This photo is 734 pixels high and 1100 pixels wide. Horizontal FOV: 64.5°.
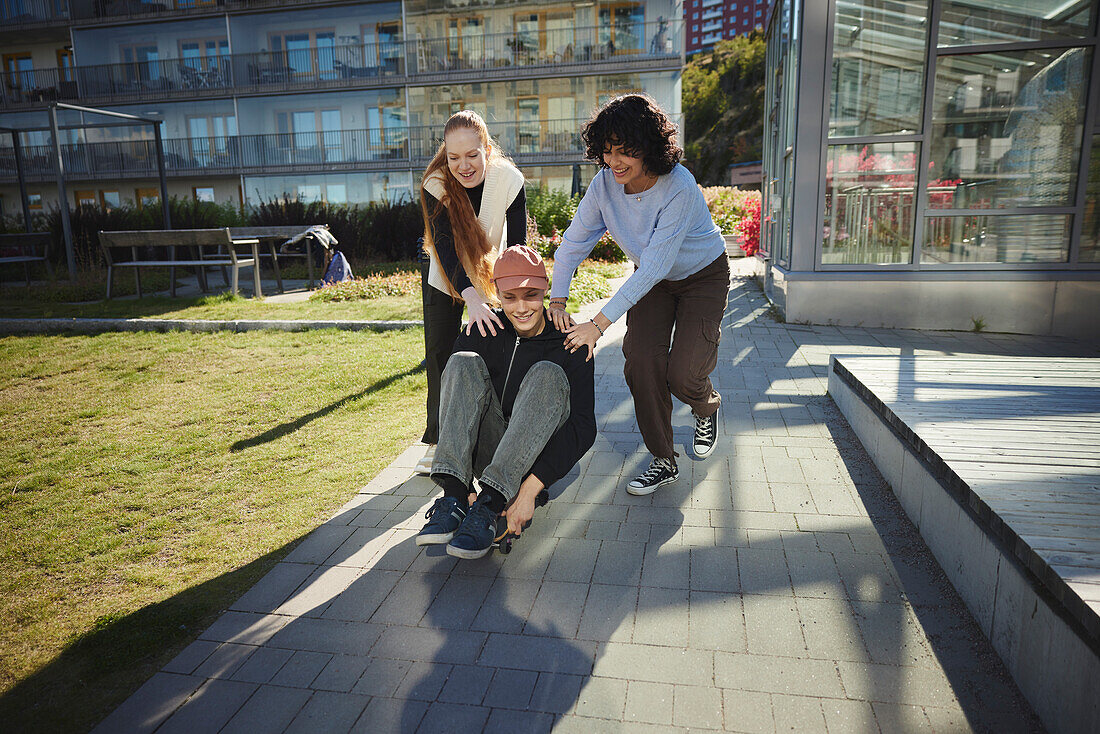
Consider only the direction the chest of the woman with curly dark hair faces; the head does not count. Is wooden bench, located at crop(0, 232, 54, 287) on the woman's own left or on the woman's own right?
on the woman's own right

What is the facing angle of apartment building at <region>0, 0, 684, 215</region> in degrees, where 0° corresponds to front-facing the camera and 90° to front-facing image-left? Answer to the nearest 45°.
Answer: approximately 0°

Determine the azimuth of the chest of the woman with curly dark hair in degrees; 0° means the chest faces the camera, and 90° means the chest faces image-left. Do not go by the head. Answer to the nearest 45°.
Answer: approximately 45°

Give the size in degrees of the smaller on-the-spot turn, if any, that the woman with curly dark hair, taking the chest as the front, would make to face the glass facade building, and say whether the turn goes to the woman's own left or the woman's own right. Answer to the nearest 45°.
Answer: approximately 180°

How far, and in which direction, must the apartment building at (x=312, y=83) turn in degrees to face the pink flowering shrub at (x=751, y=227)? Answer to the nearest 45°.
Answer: approximately 45° to its left

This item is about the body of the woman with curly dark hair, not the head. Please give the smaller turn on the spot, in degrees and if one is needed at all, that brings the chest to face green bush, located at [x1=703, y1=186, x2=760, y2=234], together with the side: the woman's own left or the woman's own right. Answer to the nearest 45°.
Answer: approximately 135° to the woman's own right

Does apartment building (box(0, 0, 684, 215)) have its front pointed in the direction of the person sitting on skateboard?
yes

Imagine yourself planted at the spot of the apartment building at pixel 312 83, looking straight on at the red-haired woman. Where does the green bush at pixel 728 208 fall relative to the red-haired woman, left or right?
left

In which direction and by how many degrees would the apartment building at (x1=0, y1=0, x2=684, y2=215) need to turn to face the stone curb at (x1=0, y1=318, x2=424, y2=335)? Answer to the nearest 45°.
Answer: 0° — it already faces it
